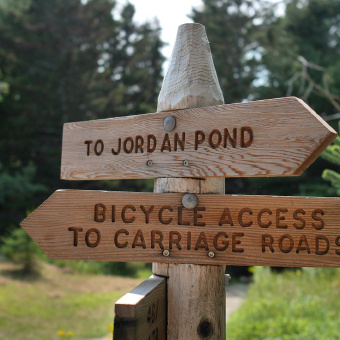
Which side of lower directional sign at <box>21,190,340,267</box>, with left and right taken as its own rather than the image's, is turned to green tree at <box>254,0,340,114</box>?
back

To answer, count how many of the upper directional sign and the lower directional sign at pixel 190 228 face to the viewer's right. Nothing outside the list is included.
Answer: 0

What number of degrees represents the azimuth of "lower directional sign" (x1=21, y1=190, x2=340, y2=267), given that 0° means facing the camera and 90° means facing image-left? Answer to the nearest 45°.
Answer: approximately 0°

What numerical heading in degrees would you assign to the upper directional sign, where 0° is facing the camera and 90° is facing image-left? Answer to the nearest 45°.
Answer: approximately 45°

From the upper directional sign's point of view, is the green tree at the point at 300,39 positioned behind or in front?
behind
